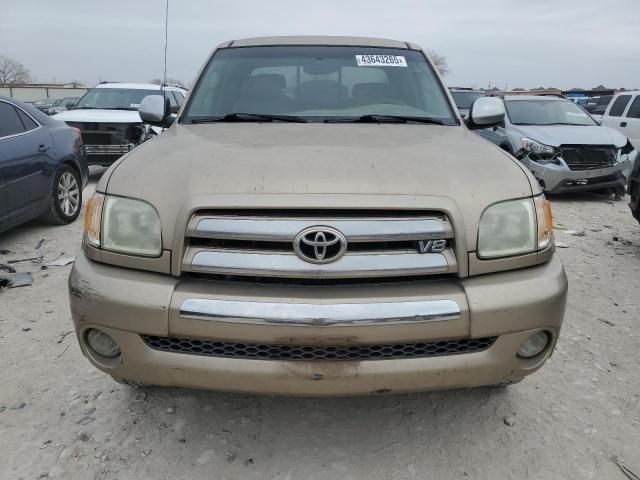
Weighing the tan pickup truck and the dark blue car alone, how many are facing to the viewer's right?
0

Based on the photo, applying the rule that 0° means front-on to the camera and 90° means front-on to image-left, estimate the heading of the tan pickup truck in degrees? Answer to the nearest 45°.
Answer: approximately 0°

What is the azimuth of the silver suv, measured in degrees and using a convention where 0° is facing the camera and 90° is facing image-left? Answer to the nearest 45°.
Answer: approximately 315°

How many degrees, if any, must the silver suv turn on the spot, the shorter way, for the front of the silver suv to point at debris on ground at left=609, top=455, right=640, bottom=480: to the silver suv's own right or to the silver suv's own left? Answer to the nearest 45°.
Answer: approximately 45° to the silver suv's own right

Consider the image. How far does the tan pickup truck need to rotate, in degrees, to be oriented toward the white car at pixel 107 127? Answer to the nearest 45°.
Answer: approximately 135° to its right

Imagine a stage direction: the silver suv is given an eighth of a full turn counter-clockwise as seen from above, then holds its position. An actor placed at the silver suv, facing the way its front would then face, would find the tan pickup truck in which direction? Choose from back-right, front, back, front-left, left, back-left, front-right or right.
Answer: right

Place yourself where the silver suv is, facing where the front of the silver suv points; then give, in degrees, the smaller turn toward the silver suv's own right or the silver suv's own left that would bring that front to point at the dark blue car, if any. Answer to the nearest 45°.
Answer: approximately 90° to the silver suv's own right

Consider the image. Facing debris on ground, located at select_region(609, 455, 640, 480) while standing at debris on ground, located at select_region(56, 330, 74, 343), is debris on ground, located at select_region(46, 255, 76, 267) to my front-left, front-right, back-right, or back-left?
back-left

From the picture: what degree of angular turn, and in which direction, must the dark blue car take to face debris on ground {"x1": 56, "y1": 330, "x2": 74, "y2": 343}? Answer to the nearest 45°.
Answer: approximately 45° to its left

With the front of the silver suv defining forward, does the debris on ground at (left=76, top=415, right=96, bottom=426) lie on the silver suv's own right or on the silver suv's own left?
on the silver suv's own right

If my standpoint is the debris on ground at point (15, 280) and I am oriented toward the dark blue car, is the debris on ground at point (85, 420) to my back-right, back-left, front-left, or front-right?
back-right

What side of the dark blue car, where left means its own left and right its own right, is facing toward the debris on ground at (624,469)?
left
